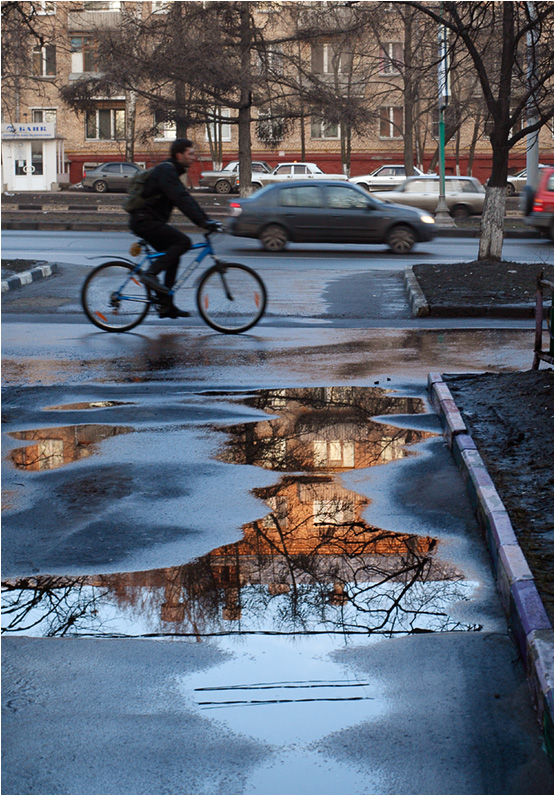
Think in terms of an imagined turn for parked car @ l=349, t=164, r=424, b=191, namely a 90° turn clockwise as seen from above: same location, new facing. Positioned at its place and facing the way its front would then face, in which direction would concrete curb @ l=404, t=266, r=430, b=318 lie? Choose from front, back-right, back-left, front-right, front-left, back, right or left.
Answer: back

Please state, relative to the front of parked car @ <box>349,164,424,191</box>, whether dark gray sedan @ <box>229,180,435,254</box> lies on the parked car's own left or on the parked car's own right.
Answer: on the parked car's own left

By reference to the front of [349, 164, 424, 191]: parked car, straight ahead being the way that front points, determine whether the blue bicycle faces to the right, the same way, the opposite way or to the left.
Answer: the opposite way

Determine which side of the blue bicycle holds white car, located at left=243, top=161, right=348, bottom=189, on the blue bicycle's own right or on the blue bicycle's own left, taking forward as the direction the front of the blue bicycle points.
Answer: on the blue bicycle's own left

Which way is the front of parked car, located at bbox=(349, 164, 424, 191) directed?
to the viewer's left

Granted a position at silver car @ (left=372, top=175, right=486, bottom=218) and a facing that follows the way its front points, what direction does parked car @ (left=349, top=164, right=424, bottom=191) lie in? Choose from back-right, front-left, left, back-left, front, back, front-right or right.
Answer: right

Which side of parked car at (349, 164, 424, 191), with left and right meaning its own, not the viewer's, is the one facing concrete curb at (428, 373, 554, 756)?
left

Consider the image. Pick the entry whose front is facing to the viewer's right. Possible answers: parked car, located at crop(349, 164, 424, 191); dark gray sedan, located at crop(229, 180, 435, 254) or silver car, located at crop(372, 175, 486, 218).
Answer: the dark gray sedan

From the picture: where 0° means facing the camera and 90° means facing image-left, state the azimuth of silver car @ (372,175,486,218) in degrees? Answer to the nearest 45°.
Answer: approximately 90°

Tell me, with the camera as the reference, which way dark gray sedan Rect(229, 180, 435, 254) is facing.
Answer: facing to the right of the viewer

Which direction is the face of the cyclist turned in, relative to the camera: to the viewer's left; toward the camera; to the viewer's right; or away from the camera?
to the viewer's right

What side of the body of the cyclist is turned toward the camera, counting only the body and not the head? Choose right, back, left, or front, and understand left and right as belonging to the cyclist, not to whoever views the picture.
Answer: right
